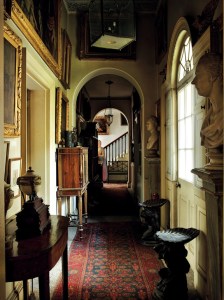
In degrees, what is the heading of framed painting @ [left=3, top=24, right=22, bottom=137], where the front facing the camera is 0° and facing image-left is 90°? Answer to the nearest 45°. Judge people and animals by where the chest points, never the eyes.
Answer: approximately 315°

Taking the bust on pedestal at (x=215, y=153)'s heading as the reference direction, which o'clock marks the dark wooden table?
The dark wooden table is roughly at 11 o'clock from the bust on pedestal.

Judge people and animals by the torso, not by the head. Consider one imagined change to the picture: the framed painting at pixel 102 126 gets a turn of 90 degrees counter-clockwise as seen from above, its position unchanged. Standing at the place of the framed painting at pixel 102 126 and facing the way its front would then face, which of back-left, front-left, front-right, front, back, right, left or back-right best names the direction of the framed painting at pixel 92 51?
right

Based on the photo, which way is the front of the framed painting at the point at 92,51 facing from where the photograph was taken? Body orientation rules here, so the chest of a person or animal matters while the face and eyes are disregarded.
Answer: facing the viewer

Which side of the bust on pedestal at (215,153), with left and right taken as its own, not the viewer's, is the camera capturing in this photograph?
left

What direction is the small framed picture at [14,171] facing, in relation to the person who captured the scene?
facing the viewer and to the right of the viewer

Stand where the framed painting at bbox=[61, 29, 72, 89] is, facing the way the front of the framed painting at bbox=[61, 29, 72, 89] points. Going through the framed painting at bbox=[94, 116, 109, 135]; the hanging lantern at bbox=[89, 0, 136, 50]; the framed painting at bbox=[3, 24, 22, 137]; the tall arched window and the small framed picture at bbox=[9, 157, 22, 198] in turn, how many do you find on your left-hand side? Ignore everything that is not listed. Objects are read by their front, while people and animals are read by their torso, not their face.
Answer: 1

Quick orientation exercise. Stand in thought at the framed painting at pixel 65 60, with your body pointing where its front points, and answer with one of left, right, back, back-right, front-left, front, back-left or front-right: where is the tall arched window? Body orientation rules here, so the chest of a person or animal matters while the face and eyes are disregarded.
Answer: front-right

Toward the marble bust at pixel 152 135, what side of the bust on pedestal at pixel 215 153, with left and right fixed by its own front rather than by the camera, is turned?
right

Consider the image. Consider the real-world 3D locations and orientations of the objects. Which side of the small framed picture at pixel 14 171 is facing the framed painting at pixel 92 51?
left

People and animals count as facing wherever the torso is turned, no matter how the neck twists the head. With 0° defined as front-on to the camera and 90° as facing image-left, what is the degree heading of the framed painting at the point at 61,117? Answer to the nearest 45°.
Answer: approximately 270°

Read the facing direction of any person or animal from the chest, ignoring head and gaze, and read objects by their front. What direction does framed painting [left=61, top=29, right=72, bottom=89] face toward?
to the viewer's right

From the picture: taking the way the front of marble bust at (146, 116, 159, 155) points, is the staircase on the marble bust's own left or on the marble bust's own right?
on the marble bust's own right

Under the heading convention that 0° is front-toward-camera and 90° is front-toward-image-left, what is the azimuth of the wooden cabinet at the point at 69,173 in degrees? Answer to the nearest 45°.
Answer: approximately 270°

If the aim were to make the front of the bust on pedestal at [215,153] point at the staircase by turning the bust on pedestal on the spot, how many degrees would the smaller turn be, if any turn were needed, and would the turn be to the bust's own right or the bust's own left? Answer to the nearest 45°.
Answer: approximately 90° to the bust's own right
